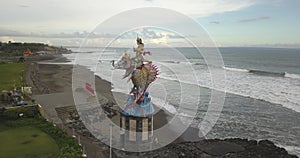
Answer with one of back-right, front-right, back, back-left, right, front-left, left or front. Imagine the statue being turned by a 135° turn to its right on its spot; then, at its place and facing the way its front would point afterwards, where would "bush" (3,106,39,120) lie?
left

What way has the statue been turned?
to the viewer's left
